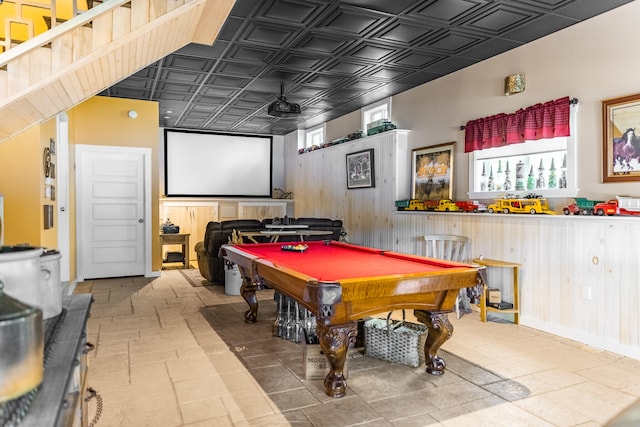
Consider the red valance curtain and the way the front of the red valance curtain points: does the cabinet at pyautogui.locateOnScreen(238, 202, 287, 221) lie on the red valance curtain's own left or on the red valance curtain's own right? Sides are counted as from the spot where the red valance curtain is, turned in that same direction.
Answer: on the red valance curtain's own right

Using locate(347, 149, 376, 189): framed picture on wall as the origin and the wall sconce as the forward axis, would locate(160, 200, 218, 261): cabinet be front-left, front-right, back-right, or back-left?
back-right

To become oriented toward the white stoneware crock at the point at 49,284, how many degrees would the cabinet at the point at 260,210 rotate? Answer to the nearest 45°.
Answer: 0° — it already faces it

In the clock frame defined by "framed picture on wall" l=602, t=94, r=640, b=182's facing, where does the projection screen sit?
The projection screen is roughly at 2 o'clock from the framed picture on wall.

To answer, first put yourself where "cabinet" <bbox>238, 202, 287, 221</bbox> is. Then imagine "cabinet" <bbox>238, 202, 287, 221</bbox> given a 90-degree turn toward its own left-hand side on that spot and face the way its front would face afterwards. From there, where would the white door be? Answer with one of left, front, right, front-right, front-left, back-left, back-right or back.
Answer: back-right

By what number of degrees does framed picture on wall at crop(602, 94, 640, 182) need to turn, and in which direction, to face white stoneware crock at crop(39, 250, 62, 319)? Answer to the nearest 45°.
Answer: approximately 45° to its left

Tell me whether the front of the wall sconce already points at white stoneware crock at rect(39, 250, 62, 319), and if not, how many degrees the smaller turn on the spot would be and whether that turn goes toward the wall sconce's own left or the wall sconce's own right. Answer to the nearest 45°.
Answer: approximately 45° to the wall sconce's own left

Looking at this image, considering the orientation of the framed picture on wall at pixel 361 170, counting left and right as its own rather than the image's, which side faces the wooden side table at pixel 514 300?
left

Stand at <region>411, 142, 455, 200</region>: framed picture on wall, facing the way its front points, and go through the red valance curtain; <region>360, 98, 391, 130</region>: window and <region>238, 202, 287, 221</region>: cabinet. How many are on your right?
2

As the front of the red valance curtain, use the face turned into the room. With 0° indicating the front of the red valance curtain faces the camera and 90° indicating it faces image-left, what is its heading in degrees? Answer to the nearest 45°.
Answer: approximately 45°

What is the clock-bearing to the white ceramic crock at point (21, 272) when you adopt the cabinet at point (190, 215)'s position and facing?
The white ceramic crock is roughly at 12 o'clock from the cabinet.

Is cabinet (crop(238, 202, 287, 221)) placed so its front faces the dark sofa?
yes

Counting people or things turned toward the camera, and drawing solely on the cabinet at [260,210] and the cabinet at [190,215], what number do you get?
2

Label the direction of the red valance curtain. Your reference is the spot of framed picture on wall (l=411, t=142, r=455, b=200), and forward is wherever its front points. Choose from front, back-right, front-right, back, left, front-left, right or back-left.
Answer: left
